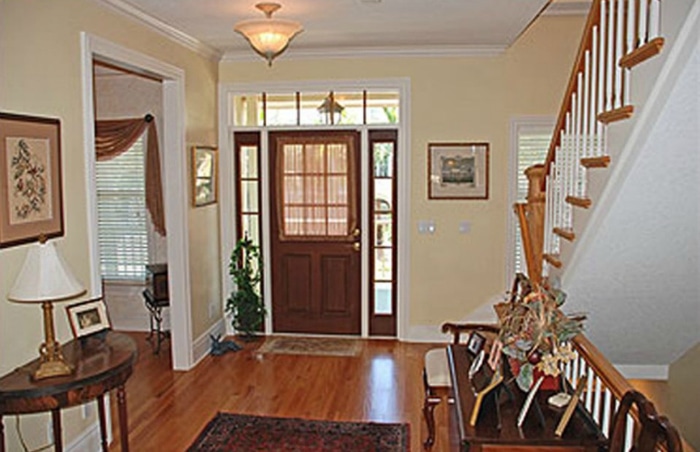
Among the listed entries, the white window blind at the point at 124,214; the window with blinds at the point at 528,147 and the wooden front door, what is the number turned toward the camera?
3

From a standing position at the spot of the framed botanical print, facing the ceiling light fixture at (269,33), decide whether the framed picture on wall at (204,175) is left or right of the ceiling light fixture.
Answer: left

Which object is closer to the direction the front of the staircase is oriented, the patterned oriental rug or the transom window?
the transom window

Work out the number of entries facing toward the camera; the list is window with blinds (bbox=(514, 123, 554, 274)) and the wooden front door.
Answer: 2

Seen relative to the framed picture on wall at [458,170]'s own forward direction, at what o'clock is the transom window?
The transom window is roughly at 3 o'clock from the framed picture on wall.

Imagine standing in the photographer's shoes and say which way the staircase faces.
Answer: facing away from the viewer and to the left of the viewer

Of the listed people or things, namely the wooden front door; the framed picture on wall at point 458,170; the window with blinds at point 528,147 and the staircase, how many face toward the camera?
3

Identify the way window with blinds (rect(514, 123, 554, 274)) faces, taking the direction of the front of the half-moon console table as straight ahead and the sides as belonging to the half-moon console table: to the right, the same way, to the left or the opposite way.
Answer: to the right

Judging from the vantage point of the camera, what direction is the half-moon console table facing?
facing the viewer and to the right of the viewer

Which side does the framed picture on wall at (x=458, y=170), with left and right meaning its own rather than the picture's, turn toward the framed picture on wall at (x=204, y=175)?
right

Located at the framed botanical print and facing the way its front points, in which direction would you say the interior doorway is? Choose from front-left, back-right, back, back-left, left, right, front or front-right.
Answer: left

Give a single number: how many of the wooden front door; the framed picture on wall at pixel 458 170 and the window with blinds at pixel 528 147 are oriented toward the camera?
3

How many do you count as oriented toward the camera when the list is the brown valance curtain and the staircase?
1

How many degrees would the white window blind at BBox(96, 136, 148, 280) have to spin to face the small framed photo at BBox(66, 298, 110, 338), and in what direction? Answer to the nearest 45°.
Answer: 0° — it already faces it

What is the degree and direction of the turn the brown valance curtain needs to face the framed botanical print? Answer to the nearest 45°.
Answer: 0° — it already faces it

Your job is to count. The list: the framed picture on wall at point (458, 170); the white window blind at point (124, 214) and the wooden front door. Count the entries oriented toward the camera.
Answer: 3
